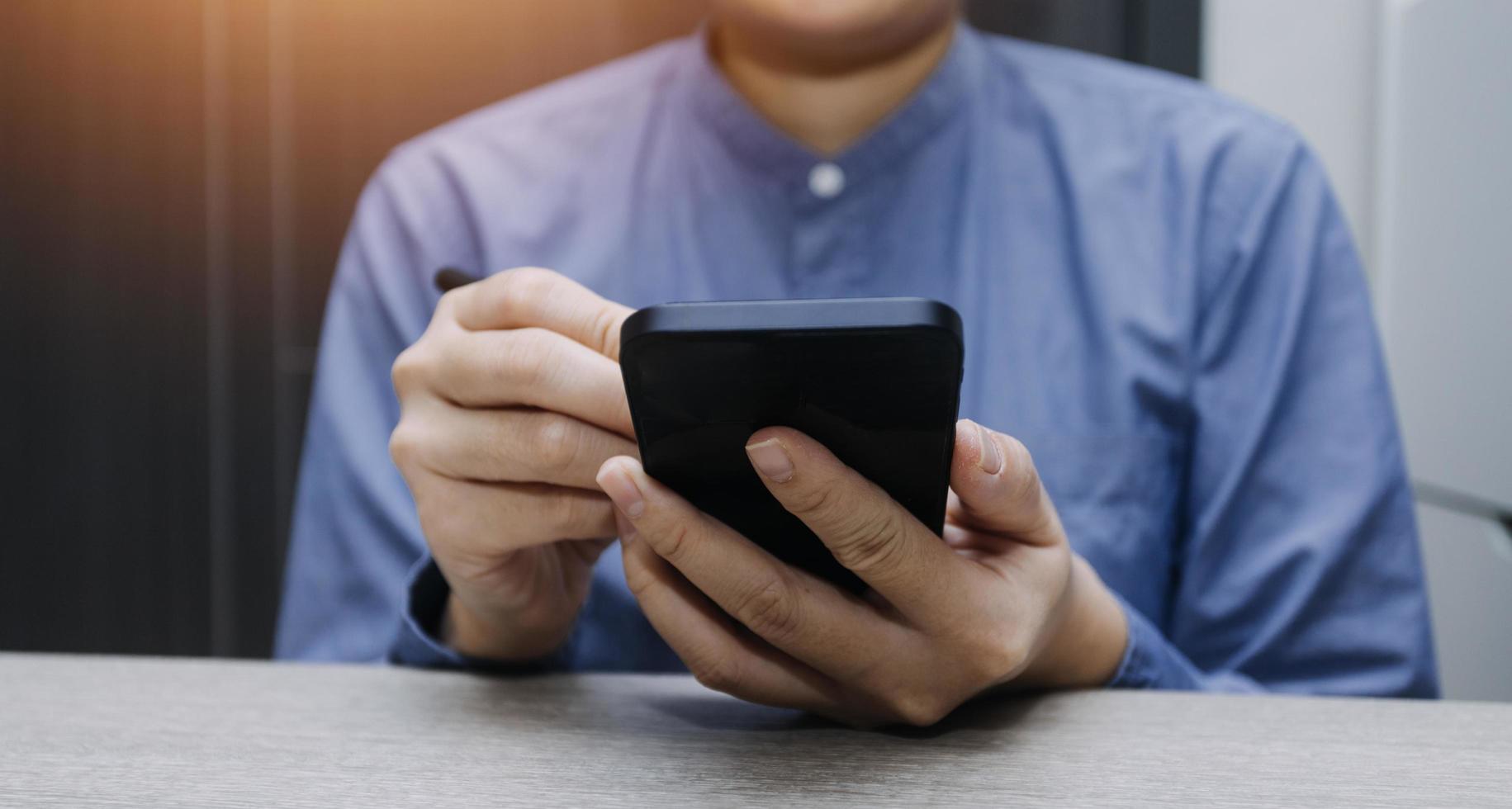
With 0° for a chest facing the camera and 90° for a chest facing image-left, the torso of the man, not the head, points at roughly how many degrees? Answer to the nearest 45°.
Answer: approximately 0°
